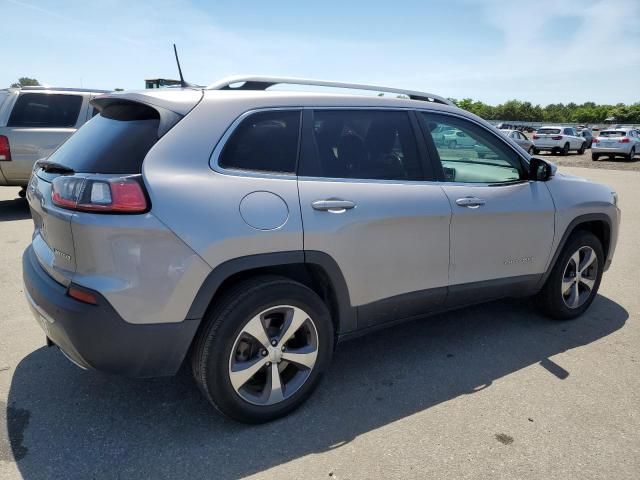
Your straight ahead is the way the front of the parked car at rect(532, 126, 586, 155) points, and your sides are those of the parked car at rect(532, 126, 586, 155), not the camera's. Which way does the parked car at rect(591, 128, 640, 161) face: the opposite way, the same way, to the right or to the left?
the same way

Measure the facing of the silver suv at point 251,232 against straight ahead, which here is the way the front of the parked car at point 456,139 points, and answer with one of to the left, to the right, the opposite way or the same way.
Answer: the same way

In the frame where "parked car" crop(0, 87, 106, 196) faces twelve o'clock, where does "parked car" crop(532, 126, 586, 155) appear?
"parked car" crop(532, 126, 586, 155) is roughly at 1 o'clock from "parked car" crop(0, 87, 106, 196).

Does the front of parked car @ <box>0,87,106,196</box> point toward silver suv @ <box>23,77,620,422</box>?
no

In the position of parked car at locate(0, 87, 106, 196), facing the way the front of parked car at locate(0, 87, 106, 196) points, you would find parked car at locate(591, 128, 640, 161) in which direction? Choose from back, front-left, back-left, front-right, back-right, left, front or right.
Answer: front-right

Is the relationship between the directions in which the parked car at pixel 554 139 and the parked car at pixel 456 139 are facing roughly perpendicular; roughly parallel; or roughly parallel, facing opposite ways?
roughly parallel

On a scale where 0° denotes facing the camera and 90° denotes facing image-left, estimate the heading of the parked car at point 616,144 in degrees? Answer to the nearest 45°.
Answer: approximately 225°

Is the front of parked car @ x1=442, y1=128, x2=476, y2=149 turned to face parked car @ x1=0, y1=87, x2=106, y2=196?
no

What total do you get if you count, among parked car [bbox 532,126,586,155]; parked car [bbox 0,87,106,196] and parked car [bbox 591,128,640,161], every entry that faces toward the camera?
0

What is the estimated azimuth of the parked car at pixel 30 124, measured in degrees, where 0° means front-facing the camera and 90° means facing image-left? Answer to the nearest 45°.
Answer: approximately 225°

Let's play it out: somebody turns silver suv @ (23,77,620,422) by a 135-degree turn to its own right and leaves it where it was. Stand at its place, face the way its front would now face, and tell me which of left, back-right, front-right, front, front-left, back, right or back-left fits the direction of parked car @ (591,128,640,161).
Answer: back-left

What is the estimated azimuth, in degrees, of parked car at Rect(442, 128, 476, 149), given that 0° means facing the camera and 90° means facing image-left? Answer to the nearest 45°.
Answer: approximately 225°

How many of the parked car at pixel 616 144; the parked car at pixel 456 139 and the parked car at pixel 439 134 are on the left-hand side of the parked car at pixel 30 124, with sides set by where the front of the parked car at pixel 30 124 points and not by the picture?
0

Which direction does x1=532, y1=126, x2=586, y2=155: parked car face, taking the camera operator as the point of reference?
facing away from the viewer and to the right of the viewer

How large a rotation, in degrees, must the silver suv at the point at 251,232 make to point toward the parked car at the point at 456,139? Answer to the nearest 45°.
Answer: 0° — it already faces it
